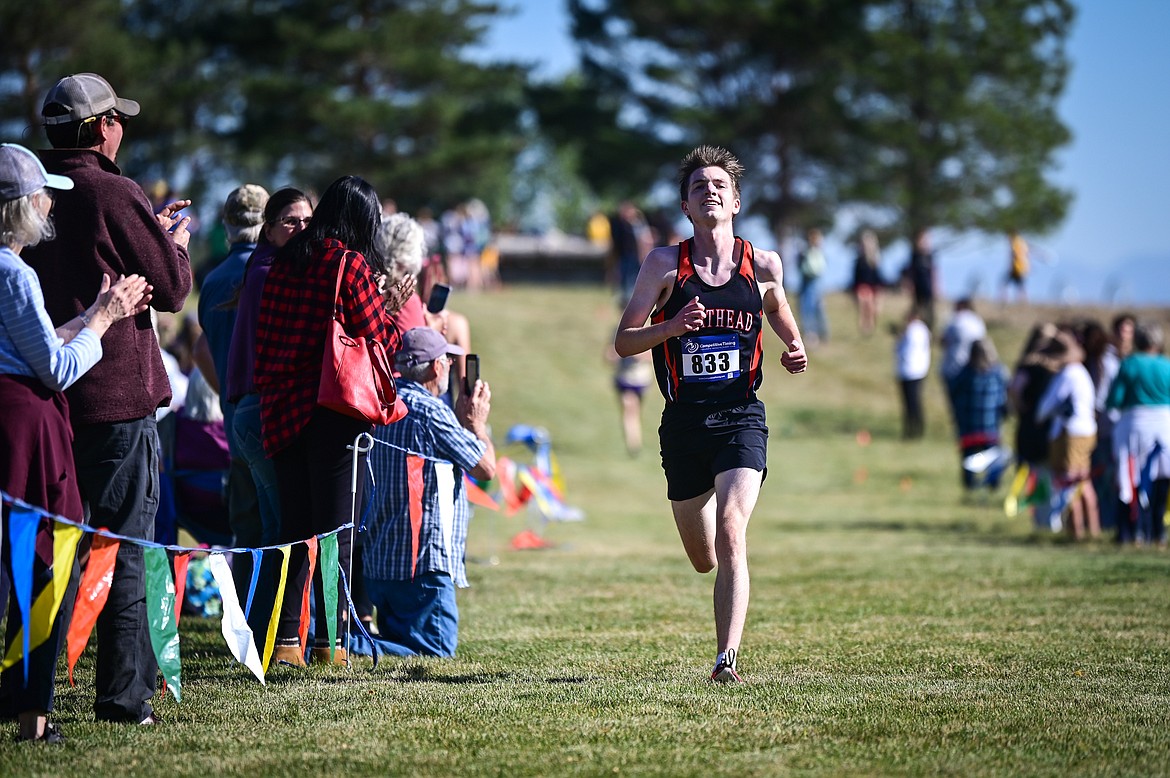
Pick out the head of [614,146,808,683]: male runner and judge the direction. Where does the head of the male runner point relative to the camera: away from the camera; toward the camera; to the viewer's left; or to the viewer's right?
toward the camera

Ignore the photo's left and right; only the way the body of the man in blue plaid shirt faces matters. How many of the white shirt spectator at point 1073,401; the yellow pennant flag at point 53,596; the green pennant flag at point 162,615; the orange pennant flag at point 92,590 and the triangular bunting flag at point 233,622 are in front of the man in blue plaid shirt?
1

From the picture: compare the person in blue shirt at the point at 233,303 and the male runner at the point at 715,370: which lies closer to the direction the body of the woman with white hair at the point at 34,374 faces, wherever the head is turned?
the male runner

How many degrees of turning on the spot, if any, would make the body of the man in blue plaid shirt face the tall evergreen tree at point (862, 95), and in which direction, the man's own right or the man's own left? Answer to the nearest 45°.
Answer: approximately 45° to the man's own left

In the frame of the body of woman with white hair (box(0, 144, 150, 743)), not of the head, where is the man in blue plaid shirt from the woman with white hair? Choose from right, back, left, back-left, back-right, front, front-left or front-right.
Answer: front-left

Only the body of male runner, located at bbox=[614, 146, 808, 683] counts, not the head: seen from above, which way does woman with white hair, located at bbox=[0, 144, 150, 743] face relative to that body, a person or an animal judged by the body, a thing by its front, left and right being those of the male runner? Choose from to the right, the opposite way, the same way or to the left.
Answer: to the left

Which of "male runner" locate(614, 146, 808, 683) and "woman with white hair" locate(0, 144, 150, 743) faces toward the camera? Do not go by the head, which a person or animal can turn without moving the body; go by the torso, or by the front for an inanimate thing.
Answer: the male runner

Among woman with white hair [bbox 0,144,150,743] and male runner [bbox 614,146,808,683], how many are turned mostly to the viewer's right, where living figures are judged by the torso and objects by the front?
1

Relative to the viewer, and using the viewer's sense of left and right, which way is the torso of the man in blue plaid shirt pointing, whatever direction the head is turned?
facing away from the viewer and to the right of the viewer

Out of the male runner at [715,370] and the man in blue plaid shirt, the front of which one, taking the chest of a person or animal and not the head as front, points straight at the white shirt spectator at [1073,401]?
the man in blue plaid shirt

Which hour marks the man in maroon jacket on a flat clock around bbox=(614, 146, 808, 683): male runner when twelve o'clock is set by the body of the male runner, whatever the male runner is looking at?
The man in maroon jacket is roughly at 2 o'clock from the male runner.

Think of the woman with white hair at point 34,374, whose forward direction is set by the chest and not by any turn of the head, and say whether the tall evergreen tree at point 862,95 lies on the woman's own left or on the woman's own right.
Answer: on the woman's own left

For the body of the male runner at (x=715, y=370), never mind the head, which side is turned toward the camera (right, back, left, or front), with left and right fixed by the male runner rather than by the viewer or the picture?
front

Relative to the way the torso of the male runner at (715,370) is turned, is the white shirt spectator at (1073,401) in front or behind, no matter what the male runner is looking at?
behind

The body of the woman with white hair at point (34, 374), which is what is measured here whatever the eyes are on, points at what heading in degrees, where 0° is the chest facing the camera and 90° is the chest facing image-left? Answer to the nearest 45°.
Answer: approximately 270°

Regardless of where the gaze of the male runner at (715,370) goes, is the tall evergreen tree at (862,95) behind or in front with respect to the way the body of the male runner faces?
behind

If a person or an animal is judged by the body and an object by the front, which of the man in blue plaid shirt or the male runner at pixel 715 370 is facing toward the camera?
the male runner
